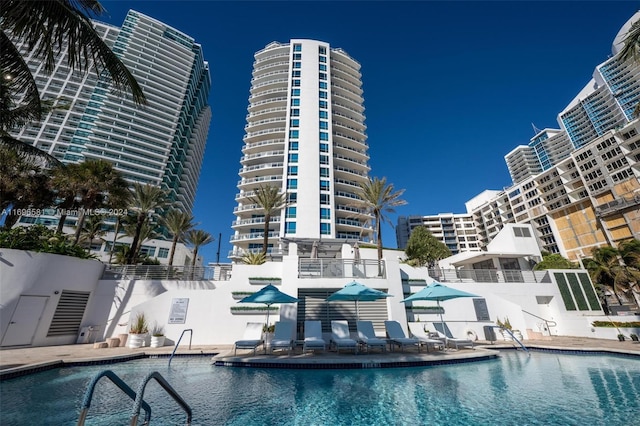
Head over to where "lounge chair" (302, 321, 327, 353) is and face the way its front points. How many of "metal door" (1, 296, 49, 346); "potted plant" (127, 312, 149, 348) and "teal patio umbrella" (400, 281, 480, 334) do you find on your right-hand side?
2

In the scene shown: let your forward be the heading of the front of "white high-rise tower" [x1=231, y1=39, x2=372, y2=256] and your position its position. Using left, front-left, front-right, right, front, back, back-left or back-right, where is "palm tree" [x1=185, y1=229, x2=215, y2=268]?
right

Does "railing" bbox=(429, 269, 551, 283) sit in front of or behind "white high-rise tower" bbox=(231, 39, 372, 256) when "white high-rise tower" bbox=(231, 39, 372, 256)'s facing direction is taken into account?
in front

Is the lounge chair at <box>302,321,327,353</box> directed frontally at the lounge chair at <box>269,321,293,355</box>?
no

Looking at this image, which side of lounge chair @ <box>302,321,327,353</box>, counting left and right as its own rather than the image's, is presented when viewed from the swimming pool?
front

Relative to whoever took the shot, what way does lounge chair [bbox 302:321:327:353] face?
facing the viewer

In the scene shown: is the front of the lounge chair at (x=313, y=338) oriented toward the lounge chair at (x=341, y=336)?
no

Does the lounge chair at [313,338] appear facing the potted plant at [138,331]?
no

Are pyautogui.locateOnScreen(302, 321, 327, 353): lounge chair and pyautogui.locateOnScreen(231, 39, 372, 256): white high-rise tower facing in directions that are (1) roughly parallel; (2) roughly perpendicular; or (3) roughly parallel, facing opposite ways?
roughly parallel

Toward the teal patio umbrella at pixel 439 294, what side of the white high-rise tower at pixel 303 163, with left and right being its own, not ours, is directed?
front

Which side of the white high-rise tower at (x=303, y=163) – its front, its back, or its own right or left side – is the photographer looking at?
front

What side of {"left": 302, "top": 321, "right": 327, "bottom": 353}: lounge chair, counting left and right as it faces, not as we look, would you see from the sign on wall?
right

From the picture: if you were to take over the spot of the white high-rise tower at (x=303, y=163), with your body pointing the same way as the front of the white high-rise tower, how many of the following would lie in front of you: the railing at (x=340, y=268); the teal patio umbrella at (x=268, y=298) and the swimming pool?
3

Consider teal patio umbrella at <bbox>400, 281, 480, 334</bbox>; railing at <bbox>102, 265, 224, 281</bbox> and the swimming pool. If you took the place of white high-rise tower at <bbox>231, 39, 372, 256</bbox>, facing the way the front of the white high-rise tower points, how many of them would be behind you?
0

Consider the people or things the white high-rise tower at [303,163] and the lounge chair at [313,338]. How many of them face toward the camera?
2
